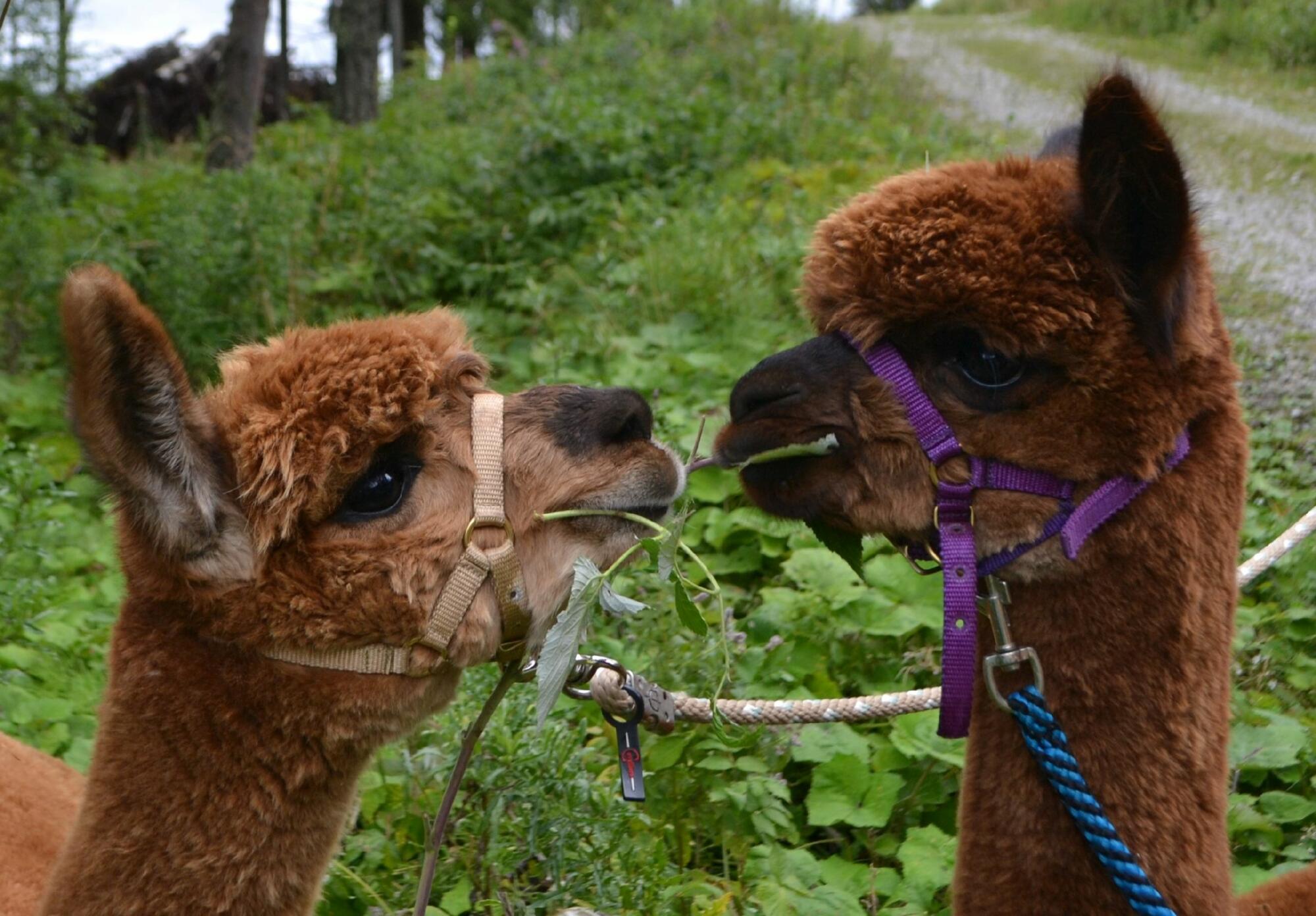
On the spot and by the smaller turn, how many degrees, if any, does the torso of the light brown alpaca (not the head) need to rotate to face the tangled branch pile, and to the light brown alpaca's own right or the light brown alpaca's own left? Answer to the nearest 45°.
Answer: approximately 90° to the light brown alpaca's own left

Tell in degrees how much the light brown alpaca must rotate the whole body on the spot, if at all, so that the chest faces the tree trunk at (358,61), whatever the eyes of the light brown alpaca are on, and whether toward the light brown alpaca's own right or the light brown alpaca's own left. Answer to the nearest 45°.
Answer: approximately 90° to the light brown alpaca's own left

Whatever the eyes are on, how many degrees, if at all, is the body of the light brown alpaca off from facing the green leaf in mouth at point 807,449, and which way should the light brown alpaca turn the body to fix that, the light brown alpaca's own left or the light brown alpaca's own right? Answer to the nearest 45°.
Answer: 0° — it already faces it

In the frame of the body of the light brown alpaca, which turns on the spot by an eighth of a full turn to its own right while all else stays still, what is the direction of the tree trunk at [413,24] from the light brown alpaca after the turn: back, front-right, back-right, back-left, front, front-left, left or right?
back-left

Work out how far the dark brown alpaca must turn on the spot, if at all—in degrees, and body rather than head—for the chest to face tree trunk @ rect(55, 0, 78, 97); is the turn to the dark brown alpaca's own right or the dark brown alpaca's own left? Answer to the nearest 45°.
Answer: approximately 45° to the dark brown alpaca's own right

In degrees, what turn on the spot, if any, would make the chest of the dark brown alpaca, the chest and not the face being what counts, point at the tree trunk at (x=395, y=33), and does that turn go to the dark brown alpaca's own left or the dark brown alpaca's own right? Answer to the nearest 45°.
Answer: approximately 45° to the dark brown alpaca's own right

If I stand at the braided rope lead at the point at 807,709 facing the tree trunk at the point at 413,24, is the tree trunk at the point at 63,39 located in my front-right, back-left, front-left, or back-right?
front-left

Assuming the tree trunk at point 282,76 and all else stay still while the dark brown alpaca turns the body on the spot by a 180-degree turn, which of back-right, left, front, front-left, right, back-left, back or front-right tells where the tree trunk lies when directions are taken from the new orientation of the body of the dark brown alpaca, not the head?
back-left

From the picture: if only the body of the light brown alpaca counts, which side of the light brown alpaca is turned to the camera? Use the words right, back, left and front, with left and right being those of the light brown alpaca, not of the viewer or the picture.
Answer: right

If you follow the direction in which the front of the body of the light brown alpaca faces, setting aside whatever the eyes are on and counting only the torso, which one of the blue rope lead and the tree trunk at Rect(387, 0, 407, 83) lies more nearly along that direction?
the blue rope lead

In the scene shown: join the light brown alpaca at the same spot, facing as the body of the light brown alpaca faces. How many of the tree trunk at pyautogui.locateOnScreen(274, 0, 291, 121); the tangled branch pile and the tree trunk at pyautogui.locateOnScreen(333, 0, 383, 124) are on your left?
3

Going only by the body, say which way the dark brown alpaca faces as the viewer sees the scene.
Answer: to the viewer's left

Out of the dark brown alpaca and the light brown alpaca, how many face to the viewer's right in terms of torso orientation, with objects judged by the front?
1

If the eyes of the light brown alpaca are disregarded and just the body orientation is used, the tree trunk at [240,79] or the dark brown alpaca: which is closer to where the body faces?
the dark brown alpaca

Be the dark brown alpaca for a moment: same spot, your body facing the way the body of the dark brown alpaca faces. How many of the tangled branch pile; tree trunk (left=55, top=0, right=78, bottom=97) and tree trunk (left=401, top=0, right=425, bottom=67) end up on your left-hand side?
0

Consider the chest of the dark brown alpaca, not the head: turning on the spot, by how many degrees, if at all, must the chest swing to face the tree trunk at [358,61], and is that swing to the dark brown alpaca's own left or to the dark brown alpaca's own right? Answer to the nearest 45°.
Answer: approximately 45° to the dark brown alpaca's own right

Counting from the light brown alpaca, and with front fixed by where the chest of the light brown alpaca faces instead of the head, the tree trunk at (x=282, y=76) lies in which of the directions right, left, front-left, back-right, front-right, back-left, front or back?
left

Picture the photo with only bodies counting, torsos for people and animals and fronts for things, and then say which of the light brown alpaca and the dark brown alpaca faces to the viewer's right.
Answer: the light brown alpaca

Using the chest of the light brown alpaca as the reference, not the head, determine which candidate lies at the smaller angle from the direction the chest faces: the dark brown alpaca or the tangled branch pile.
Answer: the dark brown alpaca
